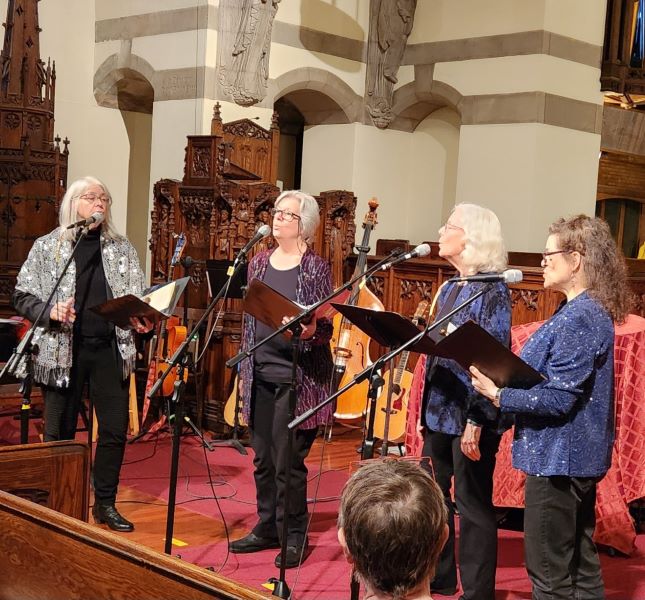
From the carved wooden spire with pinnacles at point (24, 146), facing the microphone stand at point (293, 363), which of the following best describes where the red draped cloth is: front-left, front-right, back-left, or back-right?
front-left

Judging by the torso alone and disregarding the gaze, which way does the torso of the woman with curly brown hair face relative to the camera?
to the viewer's left

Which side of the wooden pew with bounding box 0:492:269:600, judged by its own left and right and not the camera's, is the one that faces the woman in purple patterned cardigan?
front

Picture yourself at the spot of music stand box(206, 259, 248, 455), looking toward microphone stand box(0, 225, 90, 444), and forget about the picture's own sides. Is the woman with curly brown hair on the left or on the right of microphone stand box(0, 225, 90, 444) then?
left

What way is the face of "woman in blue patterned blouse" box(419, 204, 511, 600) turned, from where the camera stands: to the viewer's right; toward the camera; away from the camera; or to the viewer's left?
to the viewer's left

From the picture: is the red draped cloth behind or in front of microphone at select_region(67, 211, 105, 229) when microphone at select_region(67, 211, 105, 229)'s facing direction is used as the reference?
in front

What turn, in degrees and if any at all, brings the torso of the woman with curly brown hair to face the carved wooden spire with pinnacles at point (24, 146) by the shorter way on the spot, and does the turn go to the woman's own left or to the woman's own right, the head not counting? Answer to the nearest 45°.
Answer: approximately 45° to the woman's own right

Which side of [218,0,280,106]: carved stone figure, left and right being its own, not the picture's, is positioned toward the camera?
front

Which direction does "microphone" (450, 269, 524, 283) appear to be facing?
to the viewer's right

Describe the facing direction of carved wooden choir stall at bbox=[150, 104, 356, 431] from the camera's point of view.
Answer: facing the viewer and to the right of the viewer

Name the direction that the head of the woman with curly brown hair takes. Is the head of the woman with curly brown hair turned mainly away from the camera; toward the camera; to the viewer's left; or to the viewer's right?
to the viewer's left

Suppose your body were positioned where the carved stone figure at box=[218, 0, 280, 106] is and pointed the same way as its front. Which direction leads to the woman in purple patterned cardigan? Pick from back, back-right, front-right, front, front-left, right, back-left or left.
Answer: front

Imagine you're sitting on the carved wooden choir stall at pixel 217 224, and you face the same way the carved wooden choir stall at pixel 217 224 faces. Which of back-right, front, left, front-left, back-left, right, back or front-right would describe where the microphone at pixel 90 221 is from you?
front-right

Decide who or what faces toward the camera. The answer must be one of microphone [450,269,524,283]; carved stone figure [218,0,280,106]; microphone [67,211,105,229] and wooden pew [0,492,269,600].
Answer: the carved stone figure

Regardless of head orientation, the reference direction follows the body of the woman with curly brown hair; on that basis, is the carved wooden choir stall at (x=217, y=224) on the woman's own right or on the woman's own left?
on the woman's own right

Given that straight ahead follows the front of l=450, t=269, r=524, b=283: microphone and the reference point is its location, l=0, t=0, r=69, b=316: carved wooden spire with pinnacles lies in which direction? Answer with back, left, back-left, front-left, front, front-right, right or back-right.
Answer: back-left
